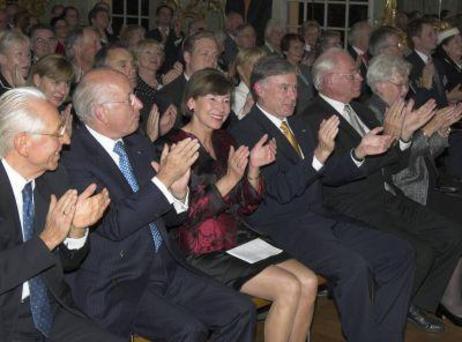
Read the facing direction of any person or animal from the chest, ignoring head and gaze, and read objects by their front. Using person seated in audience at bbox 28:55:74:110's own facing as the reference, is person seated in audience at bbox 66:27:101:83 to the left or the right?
on their left

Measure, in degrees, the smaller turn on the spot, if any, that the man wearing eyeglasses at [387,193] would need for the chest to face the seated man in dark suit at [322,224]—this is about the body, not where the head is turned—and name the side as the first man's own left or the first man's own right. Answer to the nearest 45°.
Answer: approximately 90° to the first man's own right

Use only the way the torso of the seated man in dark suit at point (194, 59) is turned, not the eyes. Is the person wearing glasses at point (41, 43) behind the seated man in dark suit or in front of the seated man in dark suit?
behind

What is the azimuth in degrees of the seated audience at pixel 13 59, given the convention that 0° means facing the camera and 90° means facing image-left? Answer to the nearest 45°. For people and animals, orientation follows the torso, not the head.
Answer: approximately 315°

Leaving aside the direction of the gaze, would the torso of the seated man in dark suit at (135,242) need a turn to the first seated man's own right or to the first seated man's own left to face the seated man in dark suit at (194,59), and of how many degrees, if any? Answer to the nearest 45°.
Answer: approximately 135° to the first seated man's own left

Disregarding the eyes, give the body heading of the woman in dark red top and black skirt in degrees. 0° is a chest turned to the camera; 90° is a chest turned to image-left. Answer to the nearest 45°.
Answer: approximately 315°
